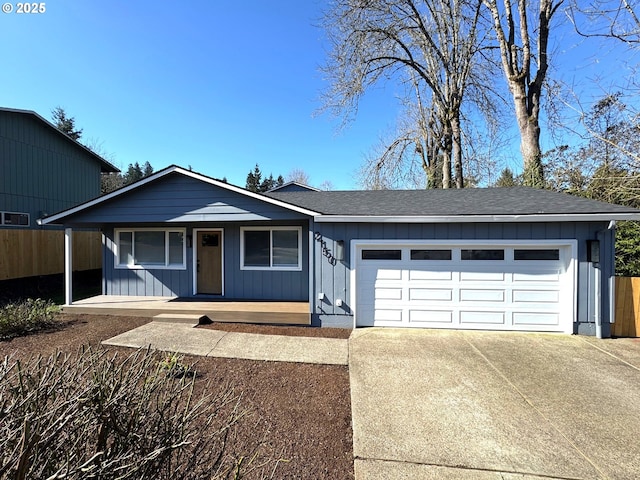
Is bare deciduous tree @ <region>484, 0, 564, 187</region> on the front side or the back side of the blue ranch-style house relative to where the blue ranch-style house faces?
on the back side

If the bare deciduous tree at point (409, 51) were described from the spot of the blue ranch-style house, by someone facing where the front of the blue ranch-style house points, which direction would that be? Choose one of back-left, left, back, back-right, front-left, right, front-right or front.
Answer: back

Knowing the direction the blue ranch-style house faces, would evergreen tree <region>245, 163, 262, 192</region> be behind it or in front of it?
behind

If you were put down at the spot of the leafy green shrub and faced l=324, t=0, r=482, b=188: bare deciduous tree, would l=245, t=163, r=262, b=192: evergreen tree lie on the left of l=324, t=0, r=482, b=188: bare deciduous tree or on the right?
left

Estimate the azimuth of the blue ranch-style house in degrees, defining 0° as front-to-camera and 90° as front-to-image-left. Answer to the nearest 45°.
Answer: approximately 0°

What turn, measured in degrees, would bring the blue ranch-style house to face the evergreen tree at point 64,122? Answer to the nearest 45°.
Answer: approximately 135° to its right

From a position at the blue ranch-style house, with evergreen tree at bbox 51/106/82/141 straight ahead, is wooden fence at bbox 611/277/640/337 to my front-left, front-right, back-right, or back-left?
back-right

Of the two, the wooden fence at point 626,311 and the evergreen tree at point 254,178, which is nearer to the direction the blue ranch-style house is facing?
the wooden fence

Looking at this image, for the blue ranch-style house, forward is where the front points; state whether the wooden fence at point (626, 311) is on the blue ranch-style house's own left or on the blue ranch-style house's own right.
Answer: on the blue ranch-style house's own left

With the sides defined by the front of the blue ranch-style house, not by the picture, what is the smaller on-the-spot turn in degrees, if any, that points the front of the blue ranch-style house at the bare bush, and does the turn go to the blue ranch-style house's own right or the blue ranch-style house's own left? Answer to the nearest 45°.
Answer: approximately 45° to the blue ranch-style house's own right

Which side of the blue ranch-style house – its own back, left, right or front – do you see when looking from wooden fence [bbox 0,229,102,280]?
right

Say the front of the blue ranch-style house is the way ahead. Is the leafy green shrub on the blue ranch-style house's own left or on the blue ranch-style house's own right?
on the blue ranch-style house's own right
